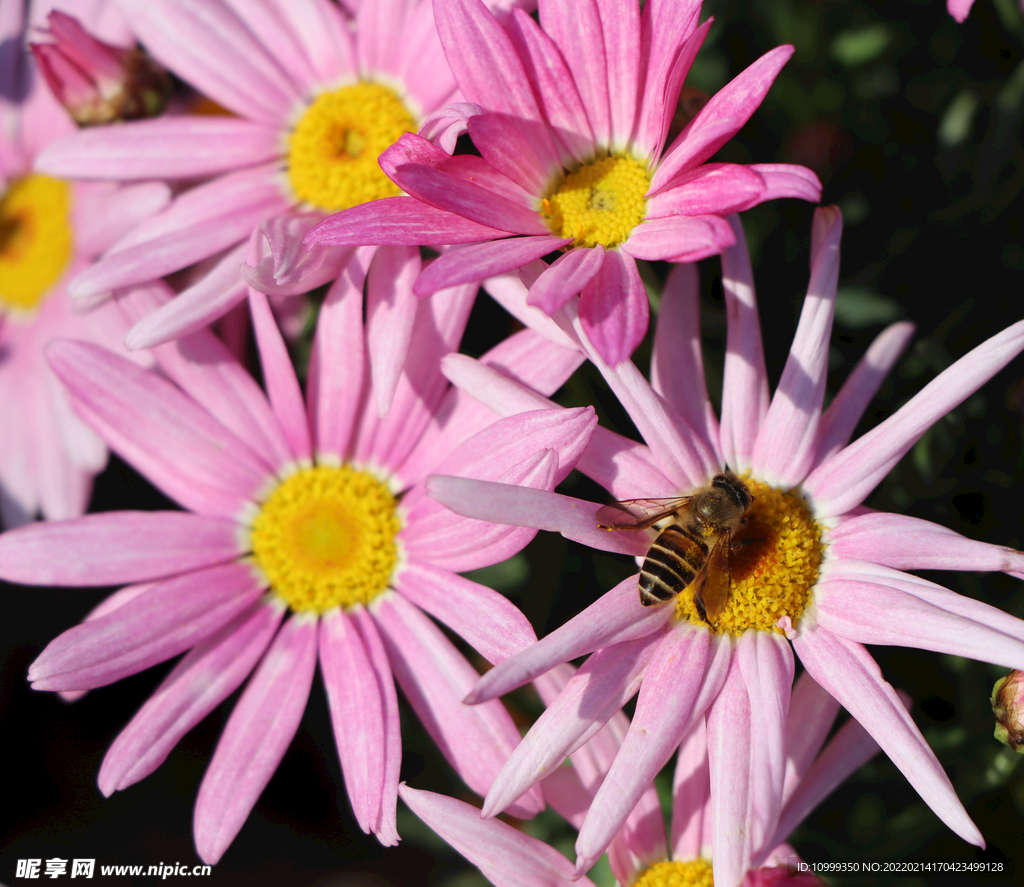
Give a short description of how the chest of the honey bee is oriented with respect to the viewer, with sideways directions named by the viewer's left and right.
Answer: facing away from the viewer and to the right of the viewer
